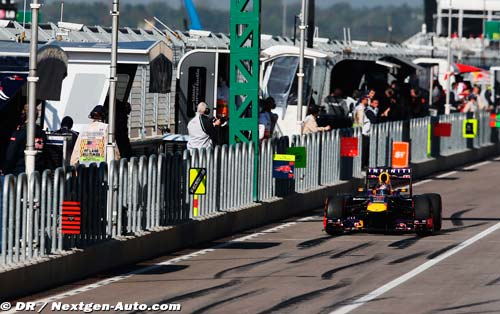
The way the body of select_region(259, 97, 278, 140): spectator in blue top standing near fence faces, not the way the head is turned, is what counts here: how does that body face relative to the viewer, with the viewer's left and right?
facing to the right of the viewer

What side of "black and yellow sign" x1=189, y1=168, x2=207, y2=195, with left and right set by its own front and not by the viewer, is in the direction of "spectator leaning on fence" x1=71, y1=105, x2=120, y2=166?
right
